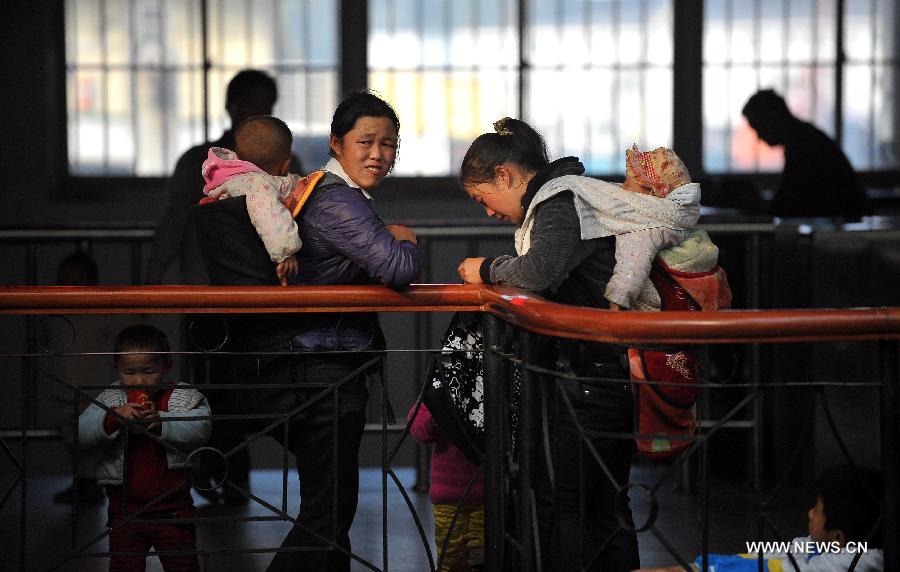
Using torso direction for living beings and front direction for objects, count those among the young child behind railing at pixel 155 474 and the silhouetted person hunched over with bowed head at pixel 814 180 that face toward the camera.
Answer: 1

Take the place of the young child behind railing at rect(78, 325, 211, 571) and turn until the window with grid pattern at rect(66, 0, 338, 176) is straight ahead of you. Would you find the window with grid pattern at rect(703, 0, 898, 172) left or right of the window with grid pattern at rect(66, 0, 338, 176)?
right

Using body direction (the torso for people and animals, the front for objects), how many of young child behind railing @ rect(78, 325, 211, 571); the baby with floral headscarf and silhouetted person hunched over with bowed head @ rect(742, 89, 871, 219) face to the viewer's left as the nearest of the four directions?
2

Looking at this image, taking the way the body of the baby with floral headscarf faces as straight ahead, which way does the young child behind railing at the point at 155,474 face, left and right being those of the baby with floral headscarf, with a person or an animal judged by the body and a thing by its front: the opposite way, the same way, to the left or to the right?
to the left

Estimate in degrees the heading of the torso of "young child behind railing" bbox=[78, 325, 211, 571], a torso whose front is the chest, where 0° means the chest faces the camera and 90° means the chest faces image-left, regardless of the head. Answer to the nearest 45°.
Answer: approximately 0°

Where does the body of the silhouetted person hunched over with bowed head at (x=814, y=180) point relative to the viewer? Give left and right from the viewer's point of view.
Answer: facing to the left of the viewer

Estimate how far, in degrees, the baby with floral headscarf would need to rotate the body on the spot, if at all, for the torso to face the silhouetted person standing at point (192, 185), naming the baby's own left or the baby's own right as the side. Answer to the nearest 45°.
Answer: approximately 45° to the baby's own right

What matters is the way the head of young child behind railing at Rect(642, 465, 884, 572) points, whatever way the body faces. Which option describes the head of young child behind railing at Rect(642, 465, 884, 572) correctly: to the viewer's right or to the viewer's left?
to the viewer's left

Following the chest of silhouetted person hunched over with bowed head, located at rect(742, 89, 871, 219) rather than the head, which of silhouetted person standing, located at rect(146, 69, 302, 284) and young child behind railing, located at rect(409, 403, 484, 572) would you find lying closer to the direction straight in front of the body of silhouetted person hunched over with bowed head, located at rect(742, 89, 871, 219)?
the silhouetted person standing

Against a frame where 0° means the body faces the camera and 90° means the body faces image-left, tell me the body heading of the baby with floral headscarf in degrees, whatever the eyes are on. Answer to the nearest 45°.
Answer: approximately 90°
